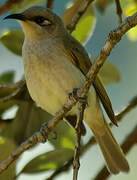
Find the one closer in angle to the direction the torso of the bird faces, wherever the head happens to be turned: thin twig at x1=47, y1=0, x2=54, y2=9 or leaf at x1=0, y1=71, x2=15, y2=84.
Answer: the leaf

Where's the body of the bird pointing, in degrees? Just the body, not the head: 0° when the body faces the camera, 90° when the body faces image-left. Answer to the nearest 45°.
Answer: approximately 45°
